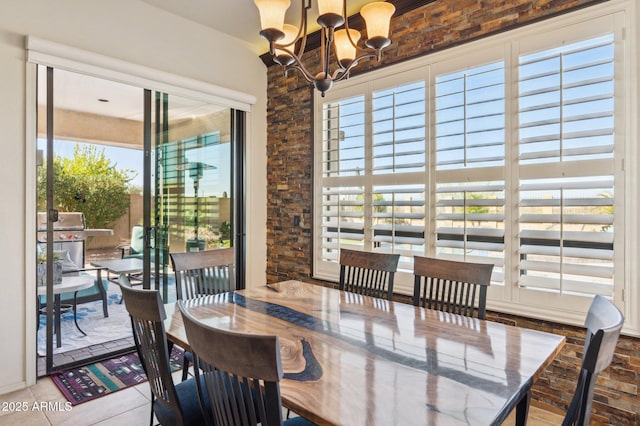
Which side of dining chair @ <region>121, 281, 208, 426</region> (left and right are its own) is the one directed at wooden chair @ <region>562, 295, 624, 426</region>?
right

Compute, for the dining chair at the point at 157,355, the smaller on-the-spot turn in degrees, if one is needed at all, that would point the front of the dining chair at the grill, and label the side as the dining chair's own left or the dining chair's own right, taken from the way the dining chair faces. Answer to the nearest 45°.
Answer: approximately 45° to the dining chair's own left

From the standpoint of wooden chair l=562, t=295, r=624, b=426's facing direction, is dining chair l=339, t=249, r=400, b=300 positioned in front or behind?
in front

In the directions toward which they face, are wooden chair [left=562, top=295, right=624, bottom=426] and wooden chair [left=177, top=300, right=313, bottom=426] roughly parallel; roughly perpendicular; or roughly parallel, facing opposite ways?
roughly perpendicular

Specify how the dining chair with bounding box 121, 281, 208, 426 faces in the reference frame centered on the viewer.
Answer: facing away from the viewer and to the right of the viewer

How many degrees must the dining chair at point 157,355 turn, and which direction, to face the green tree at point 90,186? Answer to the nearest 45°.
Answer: approximately 45° to its left

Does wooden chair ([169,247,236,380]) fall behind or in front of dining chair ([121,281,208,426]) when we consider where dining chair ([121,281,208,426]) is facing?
in front

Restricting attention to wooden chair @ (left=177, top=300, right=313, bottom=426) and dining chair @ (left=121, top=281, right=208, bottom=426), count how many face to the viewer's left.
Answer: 0

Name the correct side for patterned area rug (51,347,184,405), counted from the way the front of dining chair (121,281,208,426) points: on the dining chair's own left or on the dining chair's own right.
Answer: on the dining chair's own left

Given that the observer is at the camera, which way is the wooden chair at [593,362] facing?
facing to the left of the viewer

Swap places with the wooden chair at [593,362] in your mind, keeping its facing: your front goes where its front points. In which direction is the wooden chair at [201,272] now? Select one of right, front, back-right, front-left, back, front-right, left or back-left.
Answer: front

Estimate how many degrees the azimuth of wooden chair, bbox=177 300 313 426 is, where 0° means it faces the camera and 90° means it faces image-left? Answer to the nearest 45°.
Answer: approximately 225°

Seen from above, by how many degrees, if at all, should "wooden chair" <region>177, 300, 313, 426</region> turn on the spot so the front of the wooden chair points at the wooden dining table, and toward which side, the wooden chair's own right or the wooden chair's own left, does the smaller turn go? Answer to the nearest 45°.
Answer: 0° — it already faces it

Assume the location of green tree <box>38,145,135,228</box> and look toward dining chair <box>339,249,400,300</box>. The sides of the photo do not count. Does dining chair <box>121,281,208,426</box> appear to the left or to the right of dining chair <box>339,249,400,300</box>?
right

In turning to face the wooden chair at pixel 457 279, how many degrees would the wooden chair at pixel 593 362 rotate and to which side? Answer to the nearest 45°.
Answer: approximately 45° to its right
